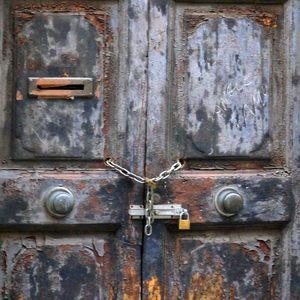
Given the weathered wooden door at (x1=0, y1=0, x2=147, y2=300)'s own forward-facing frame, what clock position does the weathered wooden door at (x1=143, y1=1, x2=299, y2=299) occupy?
the weathered wooden door at (x1=143, y1=1, x2=299, y2=299) is roughly at 9 o'clock from the weathered wooden door at (x1=0, y1=0, x2=147, y2=300).

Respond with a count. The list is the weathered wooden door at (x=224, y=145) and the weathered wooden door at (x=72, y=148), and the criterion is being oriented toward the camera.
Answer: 2

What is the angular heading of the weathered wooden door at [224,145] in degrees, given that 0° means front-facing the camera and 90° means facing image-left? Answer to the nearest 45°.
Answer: approximately 0°

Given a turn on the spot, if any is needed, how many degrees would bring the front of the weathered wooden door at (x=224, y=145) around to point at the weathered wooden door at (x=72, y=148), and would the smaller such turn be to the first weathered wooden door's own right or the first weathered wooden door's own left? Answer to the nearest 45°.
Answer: approximately 90° to the first weathered wooden door's own right
